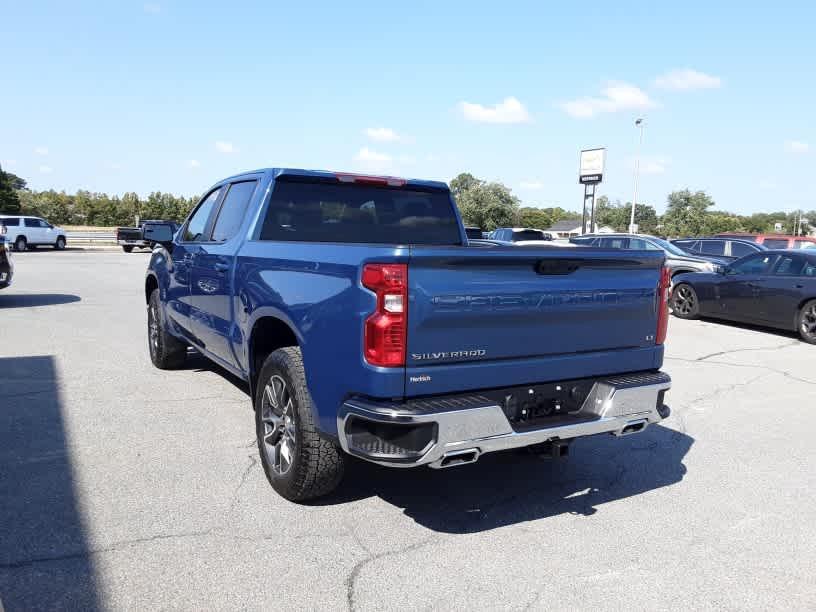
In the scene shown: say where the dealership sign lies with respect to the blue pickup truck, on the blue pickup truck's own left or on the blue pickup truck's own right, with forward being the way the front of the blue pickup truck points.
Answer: on the blue pickup truck's own right

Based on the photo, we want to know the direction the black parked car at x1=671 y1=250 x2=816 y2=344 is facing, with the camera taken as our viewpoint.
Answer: facing away from the viewer and to the left of the viewer

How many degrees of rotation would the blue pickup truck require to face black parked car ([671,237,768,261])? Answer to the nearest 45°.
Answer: approximately 90° to its right

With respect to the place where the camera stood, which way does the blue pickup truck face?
facing away from the viewer and to the left of the viewer
